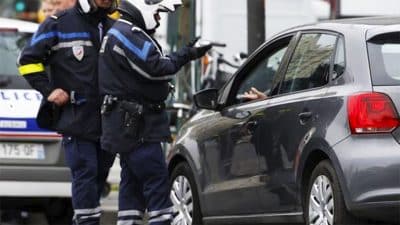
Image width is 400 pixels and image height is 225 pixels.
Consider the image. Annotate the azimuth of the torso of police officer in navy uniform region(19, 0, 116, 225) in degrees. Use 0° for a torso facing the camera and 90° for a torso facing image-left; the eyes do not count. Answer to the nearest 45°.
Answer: approximately 315°

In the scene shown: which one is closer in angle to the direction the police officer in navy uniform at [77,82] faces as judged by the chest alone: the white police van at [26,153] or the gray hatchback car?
the gray hatchback car

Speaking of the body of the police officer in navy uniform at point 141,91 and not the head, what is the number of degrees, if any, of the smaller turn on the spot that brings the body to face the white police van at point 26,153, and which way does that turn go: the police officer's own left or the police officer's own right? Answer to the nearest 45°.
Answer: approximately 135° to the police officer's own left

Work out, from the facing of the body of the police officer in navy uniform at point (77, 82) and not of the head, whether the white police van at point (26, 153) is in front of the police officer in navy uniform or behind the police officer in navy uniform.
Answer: behind

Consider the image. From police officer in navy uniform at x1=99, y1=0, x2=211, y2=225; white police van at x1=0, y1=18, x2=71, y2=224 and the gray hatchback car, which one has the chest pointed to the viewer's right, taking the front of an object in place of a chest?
the police officer in navy uniform

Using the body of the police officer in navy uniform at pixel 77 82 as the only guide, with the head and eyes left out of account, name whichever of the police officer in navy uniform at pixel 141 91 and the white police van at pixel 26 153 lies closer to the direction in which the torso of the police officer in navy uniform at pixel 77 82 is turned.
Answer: the police officer in navy uniform

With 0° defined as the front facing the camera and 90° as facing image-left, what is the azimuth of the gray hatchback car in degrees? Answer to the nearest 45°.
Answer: approximately 135°

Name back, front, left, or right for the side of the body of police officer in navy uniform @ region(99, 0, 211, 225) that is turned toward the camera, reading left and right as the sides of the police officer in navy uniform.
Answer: right
